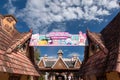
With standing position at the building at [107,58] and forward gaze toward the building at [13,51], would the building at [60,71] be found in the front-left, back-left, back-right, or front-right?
front-right

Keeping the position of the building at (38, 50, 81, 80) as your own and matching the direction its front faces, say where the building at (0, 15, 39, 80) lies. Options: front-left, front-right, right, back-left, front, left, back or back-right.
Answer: front

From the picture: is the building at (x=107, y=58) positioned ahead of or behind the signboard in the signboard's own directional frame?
ahead

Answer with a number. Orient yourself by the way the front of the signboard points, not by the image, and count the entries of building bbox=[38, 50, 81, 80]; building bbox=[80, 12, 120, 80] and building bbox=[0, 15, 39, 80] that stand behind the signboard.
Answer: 1

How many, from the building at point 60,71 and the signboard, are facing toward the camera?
2

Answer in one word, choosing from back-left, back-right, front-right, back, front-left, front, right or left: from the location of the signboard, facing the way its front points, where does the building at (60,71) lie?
back

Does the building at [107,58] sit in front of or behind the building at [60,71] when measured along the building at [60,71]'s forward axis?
in front

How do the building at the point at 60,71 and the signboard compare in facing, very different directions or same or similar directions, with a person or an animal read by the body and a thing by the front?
same or similar directions

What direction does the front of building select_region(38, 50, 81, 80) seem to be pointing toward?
toward the camera

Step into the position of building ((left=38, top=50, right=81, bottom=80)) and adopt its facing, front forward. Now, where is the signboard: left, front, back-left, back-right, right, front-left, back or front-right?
front

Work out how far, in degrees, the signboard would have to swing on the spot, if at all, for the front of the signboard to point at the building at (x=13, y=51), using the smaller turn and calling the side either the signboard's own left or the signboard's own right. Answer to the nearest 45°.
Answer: approximately 45° to the signboard's own right
